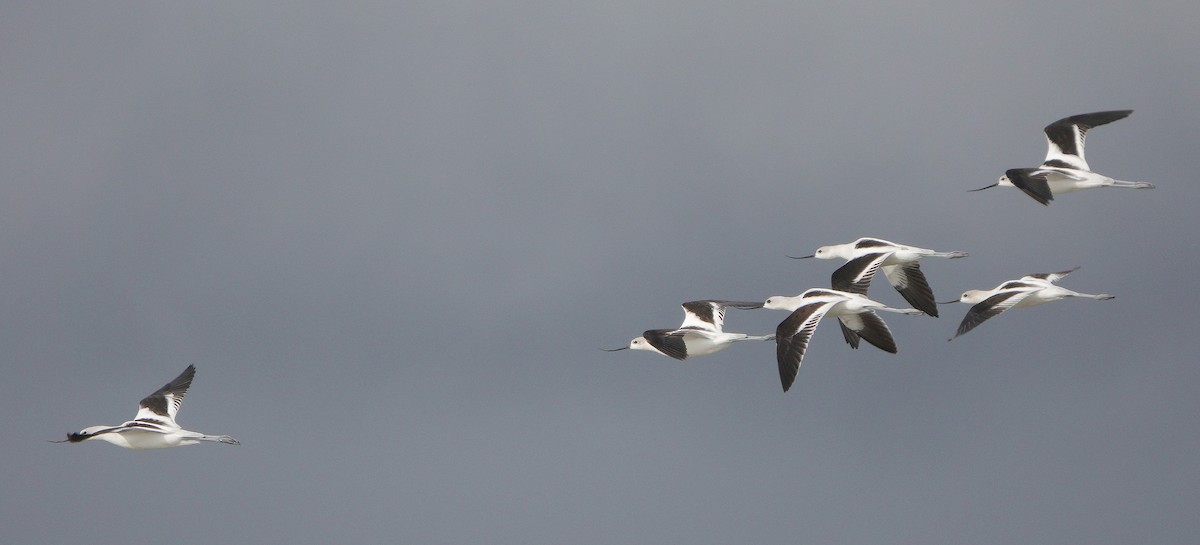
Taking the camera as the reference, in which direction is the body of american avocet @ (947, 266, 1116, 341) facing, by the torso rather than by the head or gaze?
to the viewer's left

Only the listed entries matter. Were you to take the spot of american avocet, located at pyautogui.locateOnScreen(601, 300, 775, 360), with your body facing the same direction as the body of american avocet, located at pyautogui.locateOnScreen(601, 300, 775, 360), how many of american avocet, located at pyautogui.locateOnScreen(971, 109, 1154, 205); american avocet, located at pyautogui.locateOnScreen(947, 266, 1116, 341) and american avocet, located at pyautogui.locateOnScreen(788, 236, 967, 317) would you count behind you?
3

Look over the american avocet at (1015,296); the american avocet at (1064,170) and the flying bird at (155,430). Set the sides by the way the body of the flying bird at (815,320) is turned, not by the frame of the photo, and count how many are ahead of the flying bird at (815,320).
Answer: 1

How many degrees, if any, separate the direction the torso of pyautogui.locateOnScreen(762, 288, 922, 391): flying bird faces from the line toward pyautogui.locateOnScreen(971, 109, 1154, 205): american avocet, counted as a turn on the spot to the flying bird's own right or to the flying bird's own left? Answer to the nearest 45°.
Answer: approximately 135° to the flying bird's own right

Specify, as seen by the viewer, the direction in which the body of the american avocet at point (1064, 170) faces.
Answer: to the viewer's left

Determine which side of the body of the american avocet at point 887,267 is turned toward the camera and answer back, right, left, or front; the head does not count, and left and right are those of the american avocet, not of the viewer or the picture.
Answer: left

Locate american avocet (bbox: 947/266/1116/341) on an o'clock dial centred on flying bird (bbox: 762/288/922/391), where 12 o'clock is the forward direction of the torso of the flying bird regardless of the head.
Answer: The american avocet is roughly at 5 o'clock from the flying bird.

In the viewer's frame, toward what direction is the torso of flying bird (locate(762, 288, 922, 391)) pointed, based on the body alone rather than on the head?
to the viewer's left

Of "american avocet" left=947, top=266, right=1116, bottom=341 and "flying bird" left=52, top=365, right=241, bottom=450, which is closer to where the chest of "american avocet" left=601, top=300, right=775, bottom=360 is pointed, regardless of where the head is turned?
the flying bird

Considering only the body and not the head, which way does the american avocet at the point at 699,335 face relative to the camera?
to the viewer's left

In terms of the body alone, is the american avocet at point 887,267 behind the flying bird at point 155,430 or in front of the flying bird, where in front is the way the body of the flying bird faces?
behind

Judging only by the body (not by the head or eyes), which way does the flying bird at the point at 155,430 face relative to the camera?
to the viewer's left
